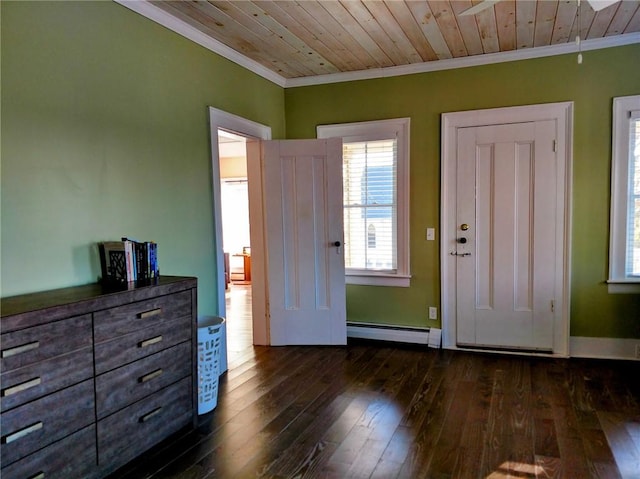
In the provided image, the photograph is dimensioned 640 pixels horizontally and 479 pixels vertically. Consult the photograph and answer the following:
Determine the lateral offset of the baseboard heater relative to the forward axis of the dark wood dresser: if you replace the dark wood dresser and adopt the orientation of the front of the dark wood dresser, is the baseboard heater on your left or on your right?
on your left

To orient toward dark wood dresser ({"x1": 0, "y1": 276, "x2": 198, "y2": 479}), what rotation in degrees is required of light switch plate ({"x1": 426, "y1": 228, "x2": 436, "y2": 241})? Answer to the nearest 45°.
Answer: approximately 45° to its right

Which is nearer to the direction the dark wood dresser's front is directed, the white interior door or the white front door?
the white front door

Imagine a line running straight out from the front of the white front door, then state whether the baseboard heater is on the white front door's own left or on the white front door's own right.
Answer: on the white front door's own right

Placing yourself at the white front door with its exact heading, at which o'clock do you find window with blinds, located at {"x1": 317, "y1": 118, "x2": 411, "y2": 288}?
The window with blinds is roughly at 3 o'clock from the white front door.

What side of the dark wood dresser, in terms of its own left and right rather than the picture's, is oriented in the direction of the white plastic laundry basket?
left

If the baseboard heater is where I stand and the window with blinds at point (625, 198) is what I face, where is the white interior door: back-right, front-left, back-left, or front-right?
back-right

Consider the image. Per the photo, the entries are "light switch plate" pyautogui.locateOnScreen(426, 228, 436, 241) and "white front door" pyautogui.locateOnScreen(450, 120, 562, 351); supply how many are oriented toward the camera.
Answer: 2

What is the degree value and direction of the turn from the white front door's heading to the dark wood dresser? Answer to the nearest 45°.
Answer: approximately 45° to its right

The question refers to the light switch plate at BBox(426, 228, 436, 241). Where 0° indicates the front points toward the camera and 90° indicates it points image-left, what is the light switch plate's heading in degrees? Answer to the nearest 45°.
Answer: approximately 0°

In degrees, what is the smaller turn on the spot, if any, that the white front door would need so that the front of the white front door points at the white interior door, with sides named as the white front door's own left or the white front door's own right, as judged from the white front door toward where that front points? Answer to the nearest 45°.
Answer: approximately 90° to the white front door's own right

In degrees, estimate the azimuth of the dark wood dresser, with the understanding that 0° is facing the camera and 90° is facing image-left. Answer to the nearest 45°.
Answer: approximately 315°

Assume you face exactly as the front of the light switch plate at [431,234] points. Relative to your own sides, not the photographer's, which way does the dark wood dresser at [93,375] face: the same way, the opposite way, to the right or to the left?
to the left
